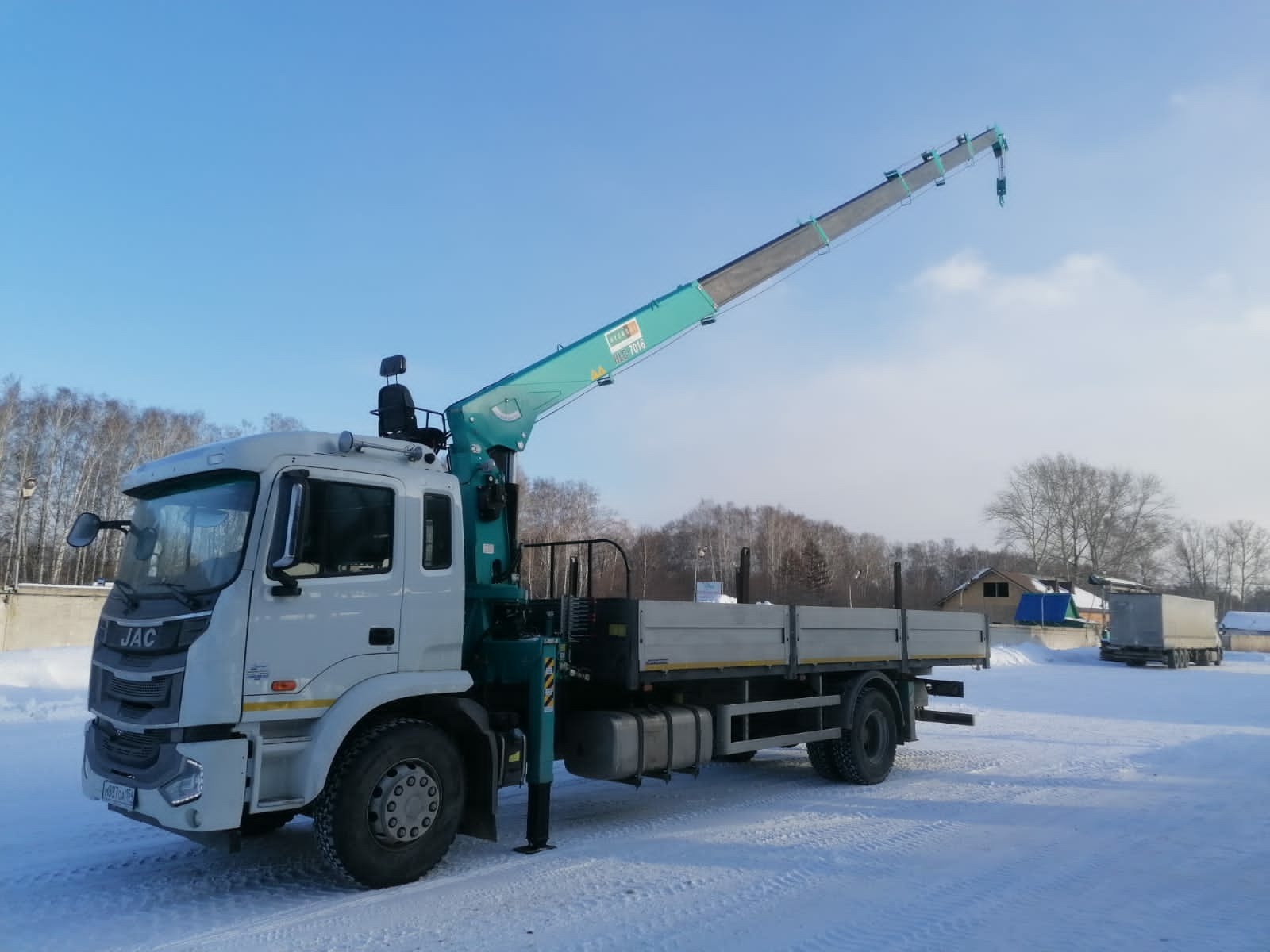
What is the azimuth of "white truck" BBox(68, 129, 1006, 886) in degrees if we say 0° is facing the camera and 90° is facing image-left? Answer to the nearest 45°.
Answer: approximately 45°

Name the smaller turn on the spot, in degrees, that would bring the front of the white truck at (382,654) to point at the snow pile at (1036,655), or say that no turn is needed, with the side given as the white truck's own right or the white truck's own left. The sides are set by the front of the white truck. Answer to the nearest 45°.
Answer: approximately 180°

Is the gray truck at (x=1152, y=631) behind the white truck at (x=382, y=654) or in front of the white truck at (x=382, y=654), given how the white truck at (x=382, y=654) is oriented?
behind

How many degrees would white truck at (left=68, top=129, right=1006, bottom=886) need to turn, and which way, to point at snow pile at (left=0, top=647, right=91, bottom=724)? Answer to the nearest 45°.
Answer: approximately 90° to its right

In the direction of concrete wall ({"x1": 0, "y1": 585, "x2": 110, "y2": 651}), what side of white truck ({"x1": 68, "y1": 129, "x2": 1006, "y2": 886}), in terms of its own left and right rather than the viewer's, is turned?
right
